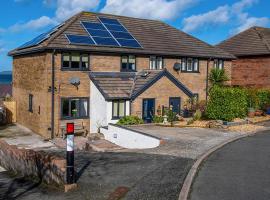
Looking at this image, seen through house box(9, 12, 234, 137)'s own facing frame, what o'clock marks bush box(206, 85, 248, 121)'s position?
The bush is roughly at 11 o'clock from the house.

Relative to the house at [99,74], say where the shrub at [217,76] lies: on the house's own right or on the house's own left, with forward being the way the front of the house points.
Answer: on the house's own left

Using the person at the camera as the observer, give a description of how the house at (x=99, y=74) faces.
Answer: facing the viewer and to the right of the viewer

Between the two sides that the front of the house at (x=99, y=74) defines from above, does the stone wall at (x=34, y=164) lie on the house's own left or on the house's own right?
on the house's own right

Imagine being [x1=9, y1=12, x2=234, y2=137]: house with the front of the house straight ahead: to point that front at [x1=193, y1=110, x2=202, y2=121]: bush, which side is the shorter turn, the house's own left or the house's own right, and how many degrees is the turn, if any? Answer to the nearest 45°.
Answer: approximately 45° to the house's own left

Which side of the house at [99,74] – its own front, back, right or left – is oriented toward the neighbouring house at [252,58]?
left

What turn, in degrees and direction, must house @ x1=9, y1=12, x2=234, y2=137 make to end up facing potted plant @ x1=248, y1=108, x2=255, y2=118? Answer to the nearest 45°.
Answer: approximately 45° to its left
